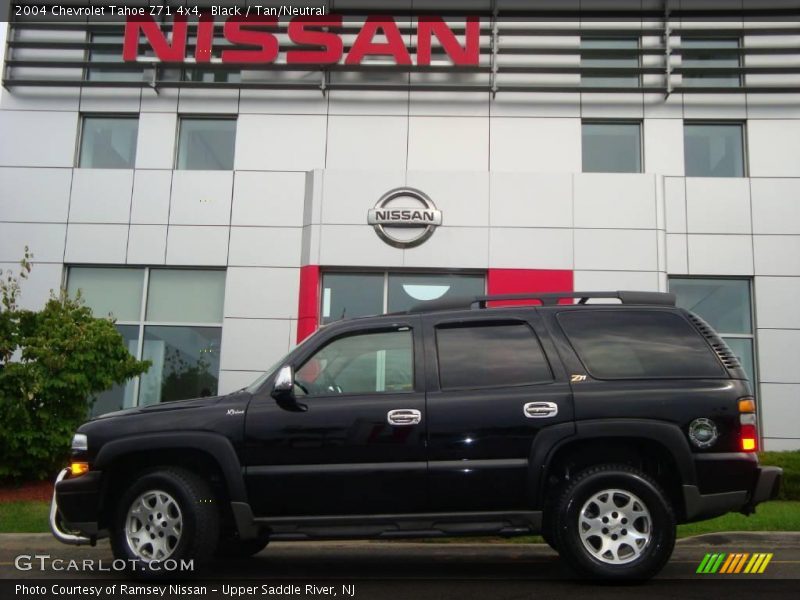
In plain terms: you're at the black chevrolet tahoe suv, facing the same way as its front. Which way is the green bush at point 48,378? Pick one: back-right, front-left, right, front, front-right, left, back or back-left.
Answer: front-right

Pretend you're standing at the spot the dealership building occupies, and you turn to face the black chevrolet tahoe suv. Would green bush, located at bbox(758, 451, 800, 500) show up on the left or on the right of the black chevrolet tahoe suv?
left

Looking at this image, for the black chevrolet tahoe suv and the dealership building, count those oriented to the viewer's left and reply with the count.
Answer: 1

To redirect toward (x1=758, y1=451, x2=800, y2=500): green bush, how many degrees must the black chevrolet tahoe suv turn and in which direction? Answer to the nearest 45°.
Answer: approximately 135° to its right

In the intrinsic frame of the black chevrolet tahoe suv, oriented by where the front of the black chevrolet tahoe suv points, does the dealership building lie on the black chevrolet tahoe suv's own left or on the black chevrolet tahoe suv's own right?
on the black chevrolet tahoe suv's own right

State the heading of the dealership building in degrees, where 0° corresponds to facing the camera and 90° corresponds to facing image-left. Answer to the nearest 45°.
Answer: approximately 0°

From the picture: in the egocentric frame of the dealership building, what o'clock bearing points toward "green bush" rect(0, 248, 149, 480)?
The green bush is roughly at 2 o'clock from the dealership building.

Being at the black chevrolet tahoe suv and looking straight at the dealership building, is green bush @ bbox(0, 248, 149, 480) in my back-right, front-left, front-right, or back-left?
front-left

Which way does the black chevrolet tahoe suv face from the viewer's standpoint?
to the viewer's left

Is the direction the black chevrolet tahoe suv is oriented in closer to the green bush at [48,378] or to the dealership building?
the green bush

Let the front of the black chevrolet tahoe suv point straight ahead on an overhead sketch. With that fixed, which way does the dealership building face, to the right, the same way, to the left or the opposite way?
to the left

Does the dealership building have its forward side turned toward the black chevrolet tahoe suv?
yes

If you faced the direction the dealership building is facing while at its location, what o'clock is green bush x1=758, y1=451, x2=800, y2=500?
The green bush is roughly at 10 o'clock from the dealership building.
